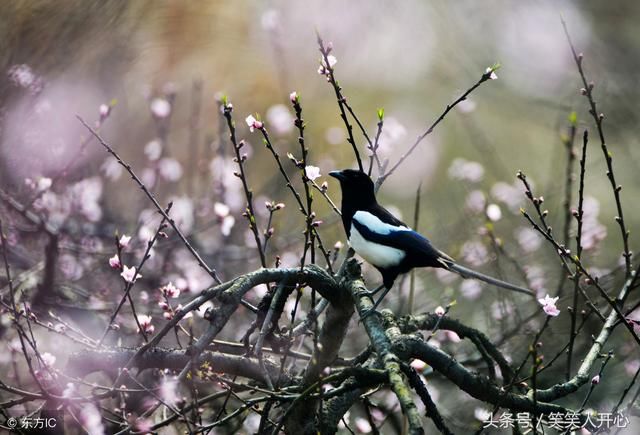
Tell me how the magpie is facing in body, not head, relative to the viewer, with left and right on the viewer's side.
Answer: facing to the left of the viewer

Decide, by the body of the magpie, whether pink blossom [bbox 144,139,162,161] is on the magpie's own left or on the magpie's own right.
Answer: on the magpie's own right

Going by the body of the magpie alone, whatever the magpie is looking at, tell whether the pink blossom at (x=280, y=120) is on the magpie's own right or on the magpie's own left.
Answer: on the magpie's own right
